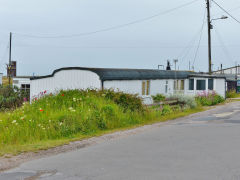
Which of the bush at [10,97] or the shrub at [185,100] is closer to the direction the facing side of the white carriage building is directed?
the shrub

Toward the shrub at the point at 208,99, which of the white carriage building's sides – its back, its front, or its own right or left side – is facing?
left

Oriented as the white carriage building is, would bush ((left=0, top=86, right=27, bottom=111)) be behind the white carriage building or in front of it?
behind
